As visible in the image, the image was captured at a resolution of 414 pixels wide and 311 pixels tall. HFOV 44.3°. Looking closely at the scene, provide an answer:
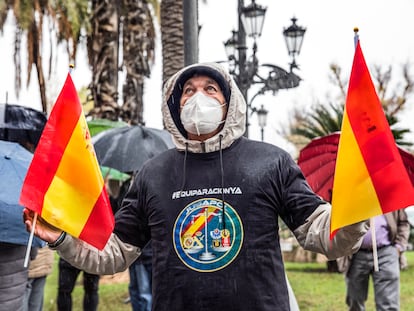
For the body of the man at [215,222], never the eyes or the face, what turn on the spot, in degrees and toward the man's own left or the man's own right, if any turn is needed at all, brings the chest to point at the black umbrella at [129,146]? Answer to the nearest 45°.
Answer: approximately 180°

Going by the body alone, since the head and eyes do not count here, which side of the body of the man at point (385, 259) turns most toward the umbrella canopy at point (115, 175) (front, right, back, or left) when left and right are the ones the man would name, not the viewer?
right

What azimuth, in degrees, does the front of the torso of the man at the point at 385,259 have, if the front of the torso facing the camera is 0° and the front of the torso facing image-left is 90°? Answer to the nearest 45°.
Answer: approximately 0°

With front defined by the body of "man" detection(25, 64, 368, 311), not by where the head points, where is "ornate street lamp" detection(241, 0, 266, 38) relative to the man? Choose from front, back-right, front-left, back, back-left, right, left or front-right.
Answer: back

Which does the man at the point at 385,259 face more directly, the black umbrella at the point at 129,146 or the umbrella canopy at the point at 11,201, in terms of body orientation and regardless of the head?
the umbrella canopy

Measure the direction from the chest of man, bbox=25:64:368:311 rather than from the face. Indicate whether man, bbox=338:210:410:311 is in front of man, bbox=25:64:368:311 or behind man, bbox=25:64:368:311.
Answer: behind

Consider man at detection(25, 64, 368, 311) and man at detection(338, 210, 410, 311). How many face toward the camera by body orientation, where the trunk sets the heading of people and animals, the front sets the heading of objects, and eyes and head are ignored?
2
